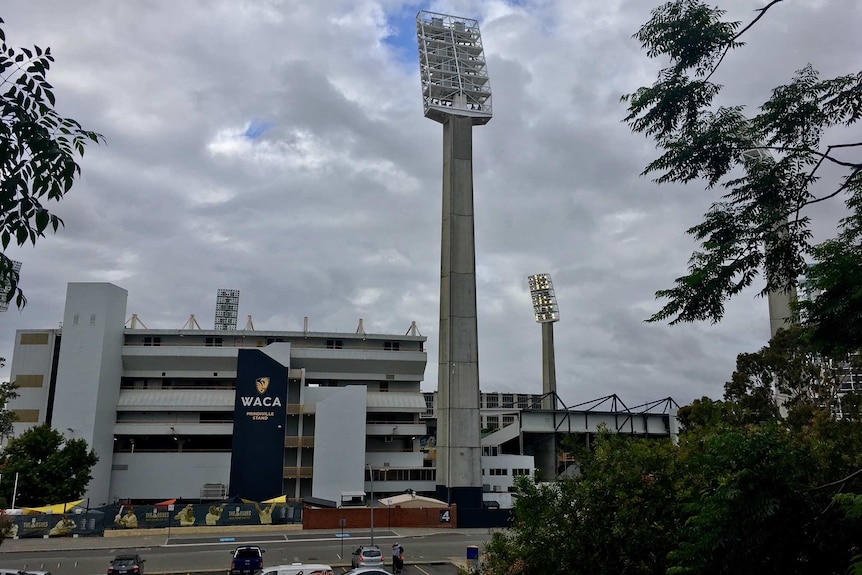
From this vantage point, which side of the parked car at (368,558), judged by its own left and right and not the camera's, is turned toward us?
back

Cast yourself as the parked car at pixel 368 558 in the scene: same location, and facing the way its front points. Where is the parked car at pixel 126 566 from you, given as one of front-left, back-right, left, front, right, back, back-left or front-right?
left

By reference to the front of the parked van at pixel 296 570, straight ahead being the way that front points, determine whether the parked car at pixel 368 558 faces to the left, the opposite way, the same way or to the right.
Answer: to the right

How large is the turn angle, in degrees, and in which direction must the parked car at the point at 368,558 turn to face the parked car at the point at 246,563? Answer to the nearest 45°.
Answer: approximately 90° to its left

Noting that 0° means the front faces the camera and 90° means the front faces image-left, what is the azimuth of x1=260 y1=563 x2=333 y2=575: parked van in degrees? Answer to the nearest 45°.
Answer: approximately 90°

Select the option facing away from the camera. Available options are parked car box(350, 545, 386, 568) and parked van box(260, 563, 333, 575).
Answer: parked car box(350, 545, 386, 568)
